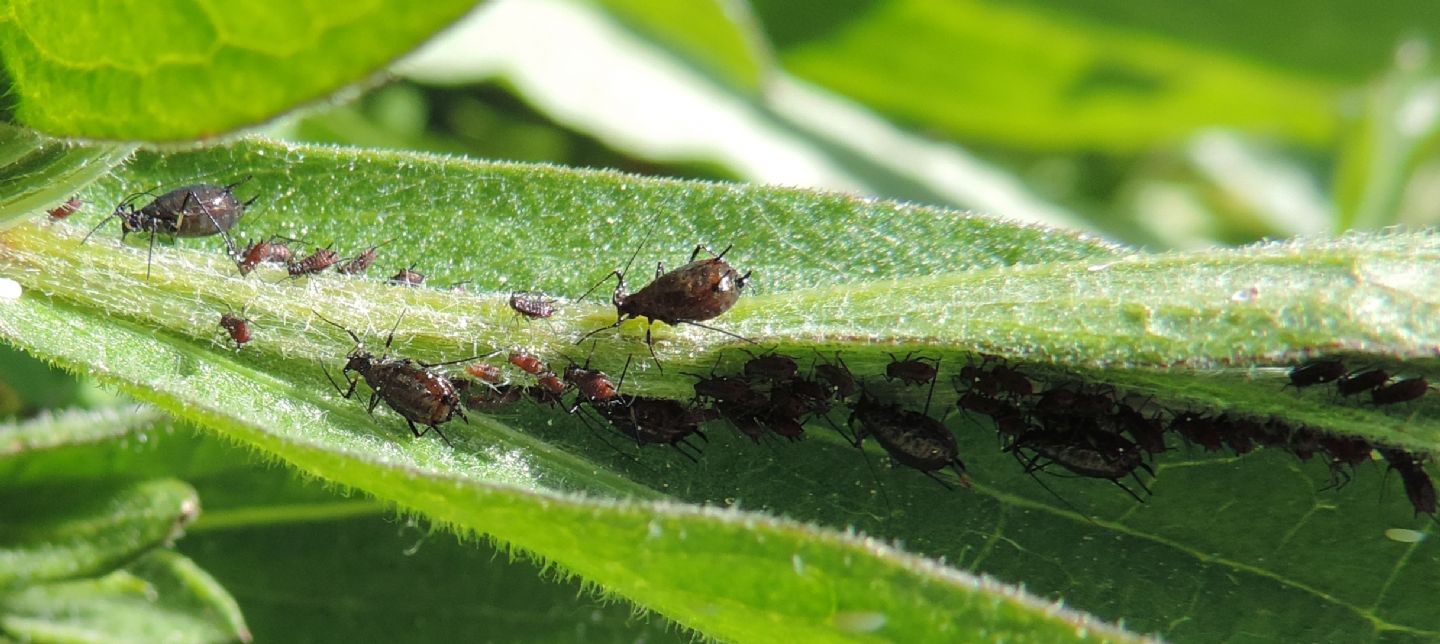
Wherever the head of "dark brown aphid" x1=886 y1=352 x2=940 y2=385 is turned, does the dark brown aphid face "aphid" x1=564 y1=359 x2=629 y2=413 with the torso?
yes

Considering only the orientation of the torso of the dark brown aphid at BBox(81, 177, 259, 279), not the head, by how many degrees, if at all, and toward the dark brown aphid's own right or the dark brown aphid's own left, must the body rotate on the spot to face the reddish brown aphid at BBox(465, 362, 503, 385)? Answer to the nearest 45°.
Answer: approximately 135° to the dark brown aphid's own left

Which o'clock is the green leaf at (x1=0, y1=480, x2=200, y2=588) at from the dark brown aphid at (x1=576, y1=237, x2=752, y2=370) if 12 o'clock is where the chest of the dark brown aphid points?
The green leaf is roughly at 12 o'clock from the dark brown aphid.

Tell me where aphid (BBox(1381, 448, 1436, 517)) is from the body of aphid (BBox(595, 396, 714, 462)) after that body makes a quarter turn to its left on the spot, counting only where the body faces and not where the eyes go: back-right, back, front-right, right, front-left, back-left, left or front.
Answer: left

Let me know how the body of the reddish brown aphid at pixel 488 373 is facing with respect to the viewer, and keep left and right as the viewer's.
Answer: facing to the left of the viewer

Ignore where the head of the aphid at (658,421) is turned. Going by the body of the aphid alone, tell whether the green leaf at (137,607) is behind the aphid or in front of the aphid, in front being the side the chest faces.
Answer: in front

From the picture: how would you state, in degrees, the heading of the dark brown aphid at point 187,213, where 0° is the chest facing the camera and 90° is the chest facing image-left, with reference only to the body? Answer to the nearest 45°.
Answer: approximately 90°

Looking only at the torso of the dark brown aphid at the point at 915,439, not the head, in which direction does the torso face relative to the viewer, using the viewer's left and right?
facing to the left of the viewer

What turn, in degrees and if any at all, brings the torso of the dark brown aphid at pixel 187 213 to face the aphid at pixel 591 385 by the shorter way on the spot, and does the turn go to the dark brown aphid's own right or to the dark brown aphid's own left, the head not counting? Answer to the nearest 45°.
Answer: approximately 135° to the dark brown aphid's own left

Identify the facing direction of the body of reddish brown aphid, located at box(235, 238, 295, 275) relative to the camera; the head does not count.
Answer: to the viewer's left

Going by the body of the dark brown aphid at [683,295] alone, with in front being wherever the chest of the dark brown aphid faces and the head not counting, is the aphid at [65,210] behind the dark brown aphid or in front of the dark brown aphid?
in front

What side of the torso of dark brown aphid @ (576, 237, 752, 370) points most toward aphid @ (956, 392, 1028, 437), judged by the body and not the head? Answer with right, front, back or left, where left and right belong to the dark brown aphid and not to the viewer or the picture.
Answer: back

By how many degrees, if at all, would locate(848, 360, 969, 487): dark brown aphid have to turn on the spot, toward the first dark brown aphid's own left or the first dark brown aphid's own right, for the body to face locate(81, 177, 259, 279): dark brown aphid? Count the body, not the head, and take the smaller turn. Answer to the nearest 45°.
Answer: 0° — it already faces it

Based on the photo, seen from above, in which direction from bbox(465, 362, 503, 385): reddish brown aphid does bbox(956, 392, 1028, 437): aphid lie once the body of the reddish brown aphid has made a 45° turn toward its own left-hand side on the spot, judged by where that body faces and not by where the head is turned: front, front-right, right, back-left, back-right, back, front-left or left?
back-left

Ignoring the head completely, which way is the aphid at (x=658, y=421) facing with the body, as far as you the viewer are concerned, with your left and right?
facing to the left of the viewer
